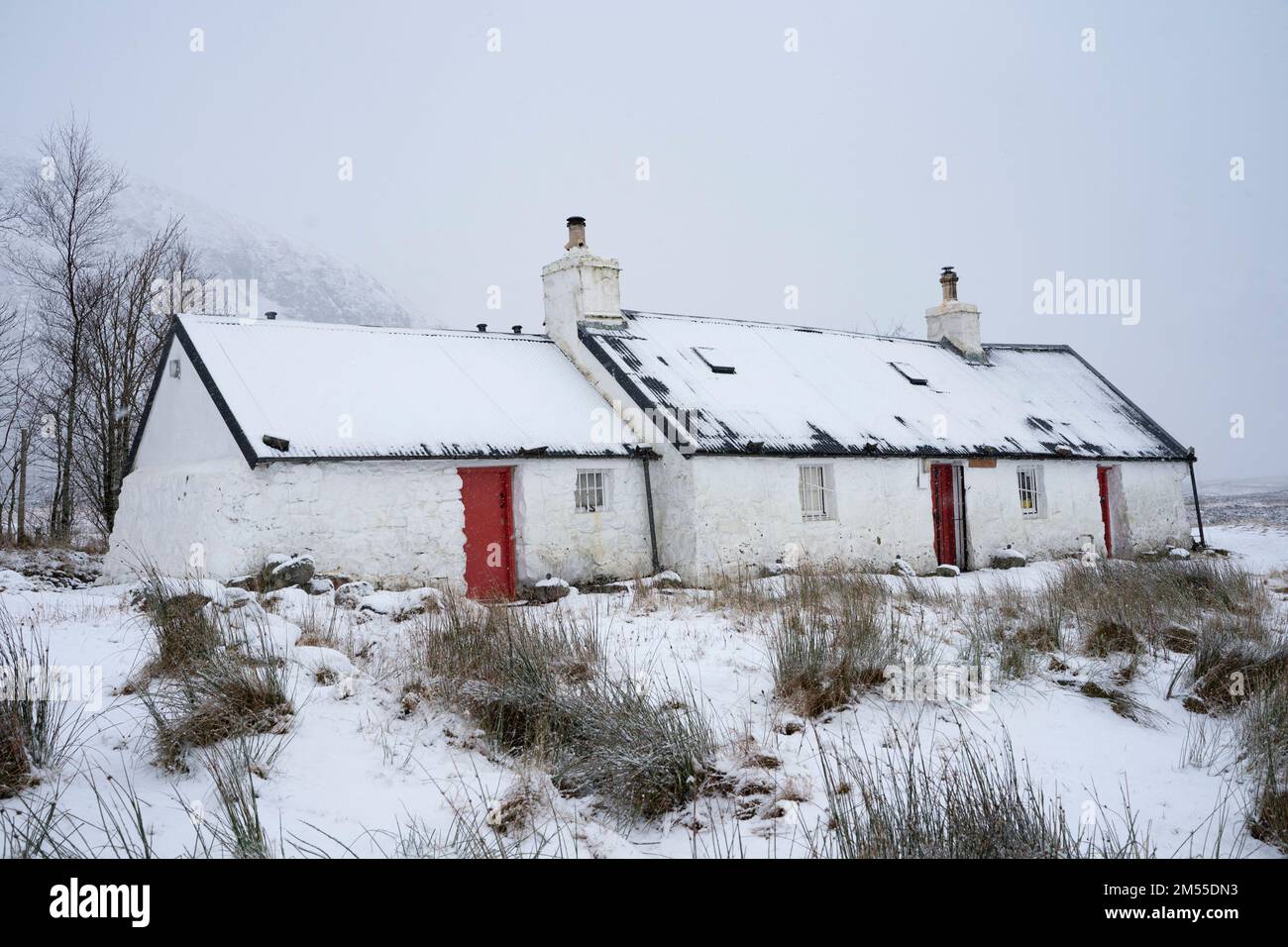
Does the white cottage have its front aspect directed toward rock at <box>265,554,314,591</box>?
no

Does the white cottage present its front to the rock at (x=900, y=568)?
no

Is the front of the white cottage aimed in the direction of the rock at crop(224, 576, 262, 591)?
no

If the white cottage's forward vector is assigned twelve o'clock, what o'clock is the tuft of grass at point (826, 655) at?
The tuft of grass is roughly at 1 o'clock from the white cottage.

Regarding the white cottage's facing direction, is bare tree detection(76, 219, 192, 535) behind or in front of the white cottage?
behind

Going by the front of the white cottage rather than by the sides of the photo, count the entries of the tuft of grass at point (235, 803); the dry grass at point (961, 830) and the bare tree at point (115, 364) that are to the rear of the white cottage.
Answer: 1

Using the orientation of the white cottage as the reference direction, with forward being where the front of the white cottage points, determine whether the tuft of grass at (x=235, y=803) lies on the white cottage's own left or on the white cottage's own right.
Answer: on the white cottage's own right

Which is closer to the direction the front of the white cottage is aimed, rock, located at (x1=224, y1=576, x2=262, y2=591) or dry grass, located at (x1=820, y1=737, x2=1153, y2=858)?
the dry grass

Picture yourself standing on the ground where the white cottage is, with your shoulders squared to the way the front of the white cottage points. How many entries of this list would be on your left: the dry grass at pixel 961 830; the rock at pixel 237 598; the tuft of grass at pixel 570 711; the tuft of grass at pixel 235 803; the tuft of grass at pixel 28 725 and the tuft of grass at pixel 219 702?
0

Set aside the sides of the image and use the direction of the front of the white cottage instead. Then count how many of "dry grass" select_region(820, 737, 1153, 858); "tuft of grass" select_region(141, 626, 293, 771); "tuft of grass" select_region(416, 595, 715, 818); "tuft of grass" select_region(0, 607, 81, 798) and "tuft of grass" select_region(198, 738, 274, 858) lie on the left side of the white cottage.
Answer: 0

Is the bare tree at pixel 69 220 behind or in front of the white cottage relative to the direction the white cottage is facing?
behind

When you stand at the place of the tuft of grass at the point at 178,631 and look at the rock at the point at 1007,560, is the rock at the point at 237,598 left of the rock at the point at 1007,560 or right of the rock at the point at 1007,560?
left

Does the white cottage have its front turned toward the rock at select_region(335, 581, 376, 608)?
no

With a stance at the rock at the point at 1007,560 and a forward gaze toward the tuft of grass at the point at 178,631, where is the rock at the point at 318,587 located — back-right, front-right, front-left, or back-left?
front-right

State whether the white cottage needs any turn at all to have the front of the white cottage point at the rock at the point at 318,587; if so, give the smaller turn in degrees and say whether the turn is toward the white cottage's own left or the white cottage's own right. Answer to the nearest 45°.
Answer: approximately 90° to the white cottage's own right

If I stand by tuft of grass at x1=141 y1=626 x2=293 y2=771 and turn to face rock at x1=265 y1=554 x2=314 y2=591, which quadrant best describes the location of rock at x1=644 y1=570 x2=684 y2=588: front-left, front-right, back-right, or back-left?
front-right

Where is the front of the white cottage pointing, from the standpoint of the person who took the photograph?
facing the viewer and to the right of the viewer

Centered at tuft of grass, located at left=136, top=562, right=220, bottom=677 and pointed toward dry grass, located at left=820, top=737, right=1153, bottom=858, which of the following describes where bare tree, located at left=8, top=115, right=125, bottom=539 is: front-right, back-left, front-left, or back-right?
back-left
